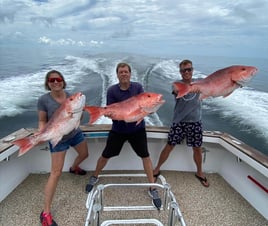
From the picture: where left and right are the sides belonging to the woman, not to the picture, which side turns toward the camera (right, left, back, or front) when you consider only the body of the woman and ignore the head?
front
